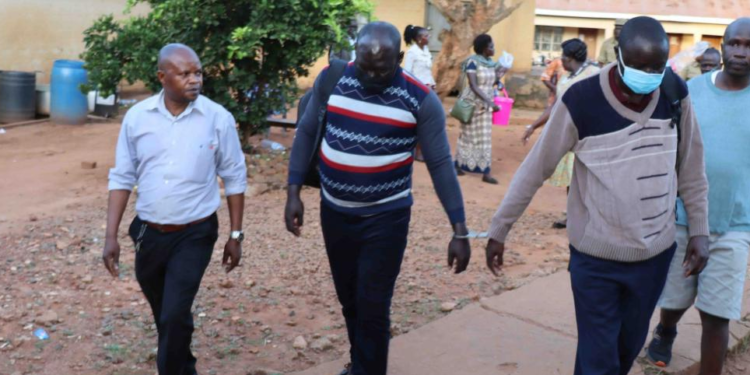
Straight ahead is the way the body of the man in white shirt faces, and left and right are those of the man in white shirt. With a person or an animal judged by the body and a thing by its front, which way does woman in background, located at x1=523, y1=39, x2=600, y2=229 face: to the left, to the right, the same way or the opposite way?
to the right

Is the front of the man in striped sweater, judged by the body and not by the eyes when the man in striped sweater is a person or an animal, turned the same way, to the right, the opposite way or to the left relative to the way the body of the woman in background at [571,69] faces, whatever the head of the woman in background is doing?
to the left

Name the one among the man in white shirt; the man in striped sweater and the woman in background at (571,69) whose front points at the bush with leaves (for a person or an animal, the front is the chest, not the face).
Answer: the woman in background

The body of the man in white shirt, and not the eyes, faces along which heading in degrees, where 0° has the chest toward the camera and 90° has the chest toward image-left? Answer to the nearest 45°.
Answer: approximately 0°

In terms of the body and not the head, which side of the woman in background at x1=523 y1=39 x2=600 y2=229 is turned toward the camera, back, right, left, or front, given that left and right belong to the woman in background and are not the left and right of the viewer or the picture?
left

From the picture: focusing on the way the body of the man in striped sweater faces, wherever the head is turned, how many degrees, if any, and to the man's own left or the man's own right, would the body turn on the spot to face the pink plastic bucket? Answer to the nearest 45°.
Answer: approximately 180°

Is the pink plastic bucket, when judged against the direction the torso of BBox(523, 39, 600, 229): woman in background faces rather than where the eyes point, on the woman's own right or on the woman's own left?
on the woman's own right

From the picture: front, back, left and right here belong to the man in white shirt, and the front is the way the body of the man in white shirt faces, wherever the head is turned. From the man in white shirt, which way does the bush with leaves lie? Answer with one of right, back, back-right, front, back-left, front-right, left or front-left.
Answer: back

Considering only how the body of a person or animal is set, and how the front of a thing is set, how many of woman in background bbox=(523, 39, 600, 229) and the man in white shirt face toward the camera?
1

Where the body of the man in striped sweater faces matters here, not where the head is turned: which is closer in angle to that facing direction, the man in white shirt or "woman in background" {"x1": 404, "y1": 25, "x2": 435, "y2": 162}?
the man in white shirt

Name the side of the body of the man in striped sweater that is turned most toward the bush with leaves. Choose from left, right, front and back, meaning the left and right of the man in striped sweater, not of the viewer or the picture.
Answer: back

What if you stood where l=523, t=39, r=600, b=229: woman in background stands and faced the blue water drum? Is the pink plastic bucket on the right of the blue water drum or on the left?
right

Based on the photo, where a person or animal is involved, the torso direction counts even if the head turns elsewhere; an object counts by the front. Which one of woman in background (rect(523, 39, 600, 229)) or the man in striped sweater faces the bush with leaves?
the woman in background

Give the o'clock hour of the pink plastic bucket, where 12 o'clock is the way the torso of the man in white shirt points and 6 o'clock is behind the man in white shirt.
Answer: The pink plastic bucket is roughly at 7 o'clock from the man in white shirt.

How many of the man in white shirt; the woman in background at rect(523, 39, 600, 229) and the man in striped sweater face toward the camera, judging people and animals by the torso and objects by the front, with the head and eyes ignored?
2
